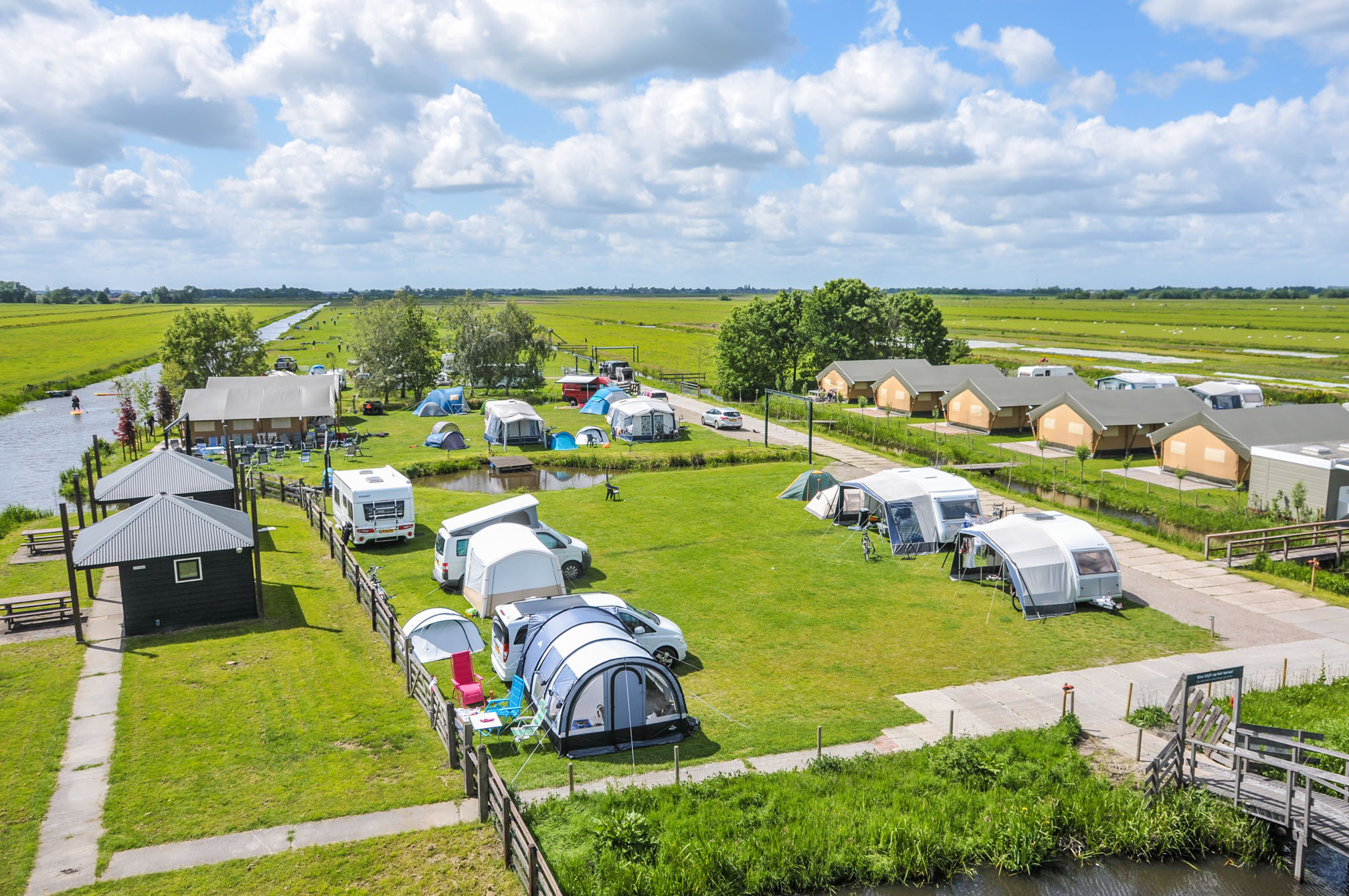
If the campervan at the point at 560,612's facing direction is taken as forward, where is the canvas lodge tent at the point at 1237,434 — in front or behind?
in front

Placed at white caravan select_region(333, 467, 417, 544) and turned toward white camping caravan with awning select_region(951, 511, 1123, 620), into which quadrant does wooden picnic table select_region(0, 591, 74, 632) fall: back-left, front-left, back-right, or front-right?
back-right

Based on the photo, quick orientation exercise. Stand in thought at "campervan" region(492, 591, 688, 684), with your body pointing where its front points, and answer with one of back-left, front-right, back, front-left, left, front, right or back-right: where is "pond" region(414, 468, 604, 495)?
left

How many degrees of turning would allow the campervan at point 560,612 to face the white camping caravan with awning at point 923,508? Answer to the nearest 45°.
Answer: approximately 45° to its left

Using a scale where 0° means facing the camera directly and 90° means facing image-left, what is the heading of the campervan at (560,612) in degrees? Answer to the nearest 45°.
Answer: approximately 270°

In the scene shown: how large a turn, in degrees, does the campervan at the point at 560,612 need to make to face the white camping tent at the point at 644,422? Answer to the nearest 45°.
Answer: approximately 90° to its left

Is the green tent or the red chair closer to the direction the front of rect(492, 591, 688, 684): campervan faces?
the green tent

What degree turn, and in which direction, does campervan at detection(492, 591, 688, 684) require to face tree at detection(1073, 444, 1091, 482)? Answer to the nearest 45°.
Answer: approximately 45° to its left

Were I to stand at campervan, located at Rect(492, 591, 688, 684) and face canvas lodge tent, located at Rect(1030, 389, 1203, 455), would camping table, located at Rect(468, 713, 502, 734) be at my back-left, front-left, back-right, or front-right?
back-right
